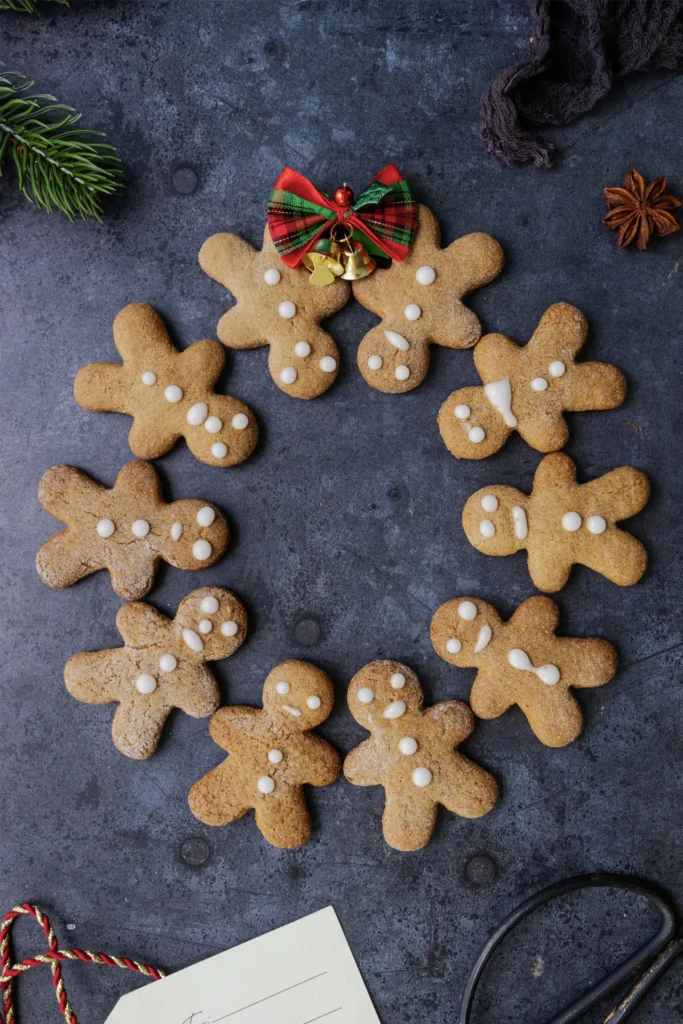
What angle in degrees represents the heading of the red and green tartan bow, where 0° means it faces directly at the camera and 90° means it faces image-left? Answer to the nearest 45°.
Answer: approximately 0°
